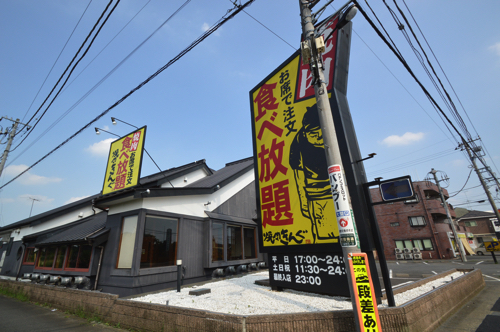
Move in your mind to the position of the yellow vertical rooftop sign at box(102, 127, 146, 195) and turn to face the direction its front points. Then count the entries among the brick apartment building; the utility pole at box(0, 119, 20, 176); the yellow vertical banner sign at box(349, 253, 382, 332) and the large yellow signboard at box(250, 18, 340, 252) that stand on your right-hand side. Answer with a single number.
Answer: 1

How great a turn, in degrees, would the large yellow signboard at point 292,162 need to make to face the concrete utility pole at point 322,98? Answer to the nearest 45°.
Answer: approximately 45° to its left

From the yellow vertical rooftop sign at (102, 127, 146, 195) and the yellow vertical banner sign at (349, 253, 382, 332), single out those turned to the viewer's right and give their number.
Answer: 0

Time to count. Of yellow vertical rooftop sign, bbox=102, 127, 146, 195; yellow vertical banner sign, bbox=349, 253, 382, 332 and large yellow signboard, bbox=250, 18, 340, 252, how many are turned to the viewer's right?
0

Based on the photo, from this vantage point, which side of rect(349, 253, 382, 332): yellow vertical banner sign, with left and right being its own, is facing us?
front

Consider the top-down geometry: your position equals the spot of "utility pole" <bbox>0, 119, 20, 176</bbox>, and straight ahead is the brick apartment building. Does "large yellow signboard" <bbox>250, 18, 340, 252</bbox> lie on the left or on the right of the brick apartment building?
right

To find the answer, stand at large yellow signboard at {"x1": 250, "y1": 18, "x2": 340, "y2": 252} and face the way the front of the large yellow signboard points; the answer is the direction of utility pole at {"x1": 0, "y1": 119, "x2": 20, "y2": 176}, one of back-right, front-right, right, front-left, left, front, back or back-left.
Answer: front-right

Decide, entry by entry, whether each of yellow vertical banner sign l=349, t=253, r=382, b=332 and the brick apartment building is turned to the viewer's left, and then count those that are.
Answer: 0

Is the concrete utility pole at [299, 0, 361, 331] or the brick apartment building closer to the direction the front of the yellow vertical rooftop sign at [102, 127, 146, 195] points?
the concrete utility pole

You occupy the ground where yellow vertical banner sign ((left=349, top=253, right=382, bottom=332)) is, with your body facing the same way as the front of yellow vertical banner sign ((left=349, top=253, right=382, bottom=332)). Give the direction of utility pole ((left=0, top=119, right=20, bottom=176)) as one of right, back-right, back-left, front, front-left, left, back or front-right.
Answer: right

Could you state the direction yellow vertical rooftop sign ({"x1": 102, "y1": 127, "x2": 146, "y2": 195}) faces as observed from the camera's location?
facing the viewer and to the left of the viewer

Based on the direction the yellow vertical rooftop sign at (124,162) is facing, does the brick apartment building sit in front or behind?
behind
